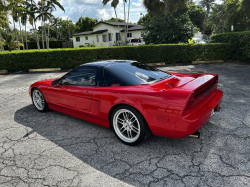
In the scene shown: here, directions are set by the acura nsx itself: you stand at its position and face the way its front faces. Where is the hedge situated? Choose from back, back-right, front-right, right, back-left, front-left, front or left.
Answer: front-right

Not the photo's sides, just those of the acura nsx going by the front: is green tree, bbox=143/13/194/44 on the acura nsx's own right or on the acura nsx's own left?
on the acura nsx's own right

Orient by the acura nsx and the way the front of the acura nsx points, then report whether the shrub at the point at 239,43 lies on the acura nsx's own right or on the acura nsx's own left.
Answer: on the acura nsx's own right

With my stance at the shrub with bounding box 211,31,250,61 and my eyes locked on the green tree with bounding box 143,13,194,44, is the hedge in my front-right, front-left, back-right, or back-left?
front-left

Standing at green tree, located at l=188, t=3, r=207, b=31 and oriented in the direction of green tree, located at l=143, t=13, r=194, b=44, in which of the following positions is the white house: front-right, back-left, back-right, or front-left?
front-right

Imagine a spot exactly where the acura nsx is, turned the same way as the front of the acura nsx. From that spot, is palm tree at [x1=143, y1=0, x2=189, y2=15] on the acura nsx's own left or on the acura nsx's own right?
on the acura nsx's own right

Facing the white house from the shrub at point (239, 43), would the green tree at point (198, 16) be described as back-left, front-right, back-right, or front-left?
front-right

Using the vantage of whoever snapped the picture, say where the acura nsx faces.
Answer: facing away from the viewer and to the left of the viewer

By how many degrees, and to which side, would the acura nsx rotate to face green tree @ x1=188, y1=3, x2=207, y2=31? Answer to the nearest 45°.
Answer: approximately 45° to its right
